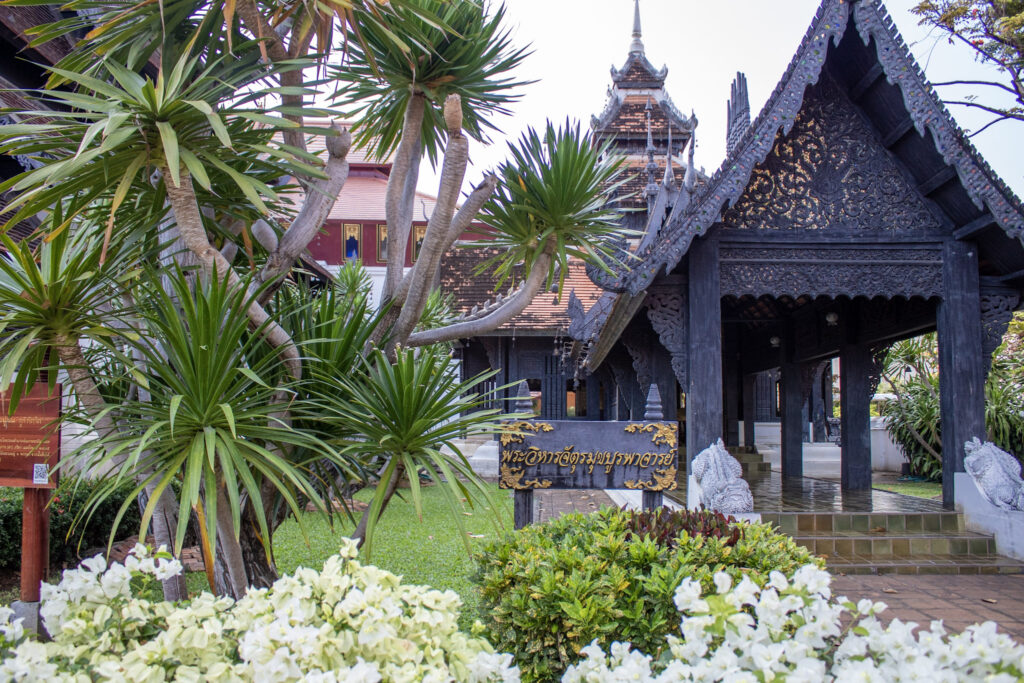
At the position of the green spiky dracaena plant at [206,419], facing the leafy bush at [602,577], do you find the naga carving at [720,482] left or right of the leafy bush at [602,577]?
left

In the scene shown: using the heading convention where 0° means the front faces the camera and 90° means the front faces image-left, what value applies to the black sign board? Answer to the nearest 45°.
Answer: approximately 0°

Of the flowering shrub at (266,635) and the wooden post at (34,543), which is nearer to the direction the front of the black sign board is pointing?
the flowering shrub

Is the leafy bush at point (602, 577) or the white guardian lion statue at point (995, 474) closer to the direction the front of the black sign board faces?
the leafy bush

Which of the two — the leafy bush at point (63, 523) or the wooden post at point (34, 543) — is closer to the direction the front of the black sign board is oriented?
the wooden post

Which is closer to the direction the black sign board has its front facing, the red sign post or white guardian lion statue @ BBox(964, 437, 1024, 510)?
the red sign post

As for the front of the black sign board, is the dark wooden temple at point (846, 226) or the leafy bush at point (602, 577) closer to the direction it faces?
the leafy bush

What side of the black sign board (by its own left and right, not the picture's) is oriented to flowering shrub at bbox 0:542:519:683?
front

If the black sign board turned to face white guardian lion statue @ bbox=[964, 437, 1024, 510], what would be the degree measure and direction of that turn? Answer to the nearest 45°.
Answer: approximately 135° to its left

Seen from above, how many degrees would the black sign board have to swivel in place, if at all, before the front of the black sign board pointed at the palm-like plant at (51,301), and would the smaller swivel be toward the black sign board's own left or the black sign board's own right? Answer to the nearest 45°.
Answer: approximately 45° to the black sign board's own right
